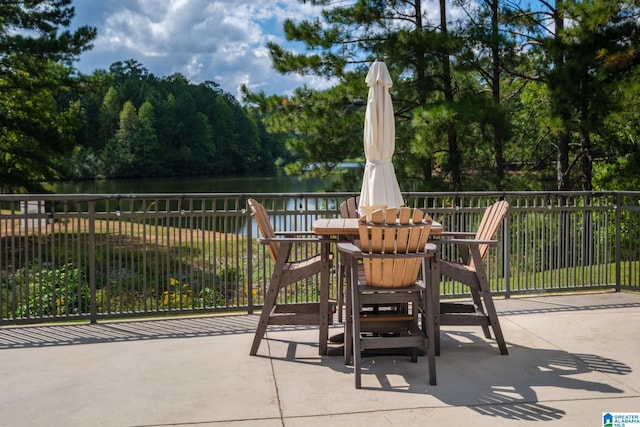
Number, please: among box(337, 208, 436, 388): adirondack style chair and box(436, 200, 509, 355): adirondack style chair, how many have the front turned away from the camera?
1

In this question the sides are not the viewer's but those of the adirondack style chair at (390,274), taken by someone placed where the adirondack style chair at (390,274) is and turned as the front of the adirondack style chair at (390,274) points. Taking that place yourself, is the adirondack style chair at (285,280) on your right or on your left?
on your left

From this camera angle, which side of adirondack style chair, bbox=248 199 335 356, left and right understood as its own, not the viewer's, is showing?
right

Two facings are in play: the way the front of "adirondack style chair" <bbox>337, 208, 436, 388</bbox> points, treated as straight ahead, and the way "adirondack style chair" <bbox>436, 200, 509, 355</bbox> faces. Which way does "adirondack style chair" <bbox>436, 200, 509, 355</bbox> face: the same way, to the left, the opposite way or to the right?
to the left

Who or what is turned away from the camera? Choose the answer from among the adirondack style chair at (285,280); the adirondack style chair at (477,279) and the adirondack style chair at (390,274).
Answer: the adirondack style chair at (390,274)

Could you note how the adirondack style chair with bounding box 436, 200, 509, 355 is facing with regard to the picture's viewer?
facing to the left of the viewer

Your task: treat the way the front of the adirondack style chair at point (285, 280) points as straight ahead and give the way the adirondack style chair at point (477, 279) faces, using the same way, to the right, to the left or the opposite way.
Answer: the opposite way

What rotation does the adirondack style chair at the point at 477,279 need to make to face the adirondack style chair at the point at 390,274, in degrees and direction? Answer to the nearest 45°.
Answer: approximately 45° to its left

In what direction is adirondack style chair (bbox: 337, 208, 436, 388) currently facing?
away from the camera
